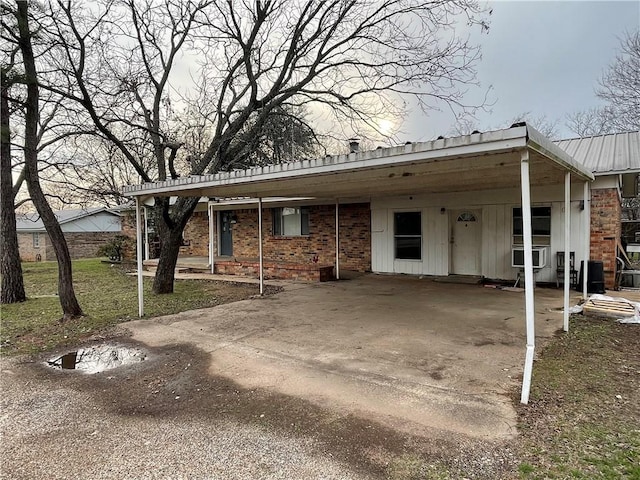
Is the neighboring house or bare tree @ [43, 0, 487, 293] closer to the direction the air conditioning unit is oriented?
the bare tree

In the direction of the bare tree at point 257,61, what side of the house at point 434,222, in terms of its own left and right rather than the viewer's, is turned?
front

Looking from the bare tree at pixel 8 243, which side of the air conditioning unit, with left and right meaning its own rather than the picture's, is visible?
front

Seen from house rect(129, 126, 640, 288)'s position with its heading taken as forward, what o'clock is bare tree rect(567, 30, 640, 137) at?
The bare tree is roughly at 6 o'clock from the house.

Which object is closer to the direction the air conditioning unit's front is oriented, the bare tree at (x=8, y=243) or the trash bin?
the bare tree

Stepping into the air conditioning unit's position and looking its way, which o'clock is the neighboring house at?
The neighboring house is roughly at 2 o'clock from the air conditioning unit.

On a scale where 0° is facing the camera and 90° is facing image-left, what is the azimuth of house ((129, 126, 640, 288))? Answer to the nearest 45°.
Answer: approximately 45°

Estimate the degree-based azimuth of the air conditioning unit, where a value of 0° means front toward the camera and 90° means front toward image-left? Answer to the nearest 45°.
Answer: approximately 45°
